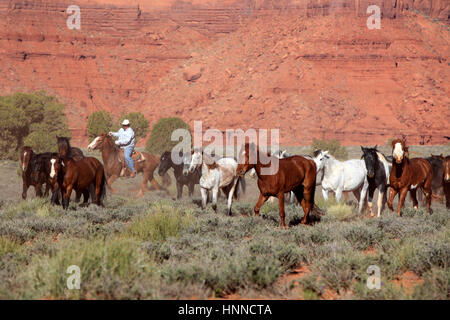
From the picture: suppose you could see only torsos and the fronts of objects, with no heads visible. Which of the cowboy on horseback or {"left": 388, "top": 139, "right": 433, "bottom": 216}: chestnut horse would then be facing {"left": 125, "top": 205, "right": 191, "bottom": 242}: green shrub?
the chestnut horse

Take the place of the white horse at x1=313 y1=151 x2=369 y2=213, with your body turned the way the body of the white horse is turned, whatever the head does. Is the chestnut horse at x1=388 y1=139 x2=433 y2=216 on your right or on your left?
on your left

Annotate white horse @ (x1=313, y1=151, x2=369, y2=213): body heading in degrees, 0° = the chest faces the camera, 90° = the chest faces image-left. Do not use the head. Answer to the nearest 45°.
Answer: approximately 45°

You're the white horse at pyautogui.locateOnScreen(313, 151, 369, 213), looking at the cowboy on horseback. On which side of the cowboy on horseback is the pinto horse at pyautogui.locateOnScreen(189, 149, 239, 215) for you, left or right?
left

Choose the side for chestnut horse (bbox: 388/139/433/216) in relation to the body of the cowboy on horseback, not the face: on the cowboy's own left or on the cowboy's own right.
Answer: on the cowboy's own left

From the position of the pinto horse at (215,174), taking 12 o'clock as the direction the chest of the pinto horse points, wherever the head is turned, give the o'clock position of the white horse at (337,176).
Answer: The white horse is roughly at 7 o'clock from the pinto horse.

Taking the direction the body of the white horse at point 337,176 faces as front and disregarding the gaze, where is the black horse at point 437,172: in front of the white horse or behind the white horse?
behind

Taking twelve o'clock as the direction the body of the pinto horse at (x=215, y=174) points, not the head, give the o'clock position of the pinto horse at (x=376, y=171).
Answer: the pinto horse at (x=376, y=171) is roughly at 8 o'clock from the pinto horse at (x=215, y=174).

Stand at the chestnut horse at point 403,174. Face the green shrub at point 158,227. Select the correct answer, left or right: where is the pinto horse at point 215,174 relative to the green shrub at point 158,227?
right

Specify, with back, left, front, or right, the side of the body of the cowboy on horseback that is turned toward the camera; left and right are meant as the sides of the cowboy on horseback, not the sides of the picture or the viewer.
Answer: left
